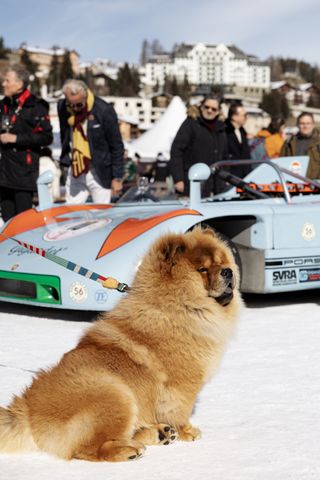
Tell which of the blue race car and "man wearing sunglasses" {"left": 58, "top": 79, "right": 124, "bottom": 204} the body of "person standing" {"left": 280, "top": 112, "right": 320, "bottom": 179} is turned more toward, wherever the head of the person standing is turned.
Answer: the blue race car

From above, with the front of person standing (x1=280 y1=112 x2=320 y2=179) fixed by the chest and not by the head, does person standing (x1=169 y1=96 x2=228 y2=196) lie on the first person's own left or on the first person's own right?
on the first person's own right

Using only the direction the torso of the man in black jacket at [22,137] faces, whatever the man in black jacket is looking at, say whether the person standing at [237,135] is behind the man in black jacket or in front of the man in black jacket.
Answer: behind

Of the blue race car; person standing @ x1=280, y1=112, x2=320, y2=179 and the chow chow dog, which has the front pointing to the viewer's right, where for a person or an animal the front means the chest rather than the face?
the chow chow dog

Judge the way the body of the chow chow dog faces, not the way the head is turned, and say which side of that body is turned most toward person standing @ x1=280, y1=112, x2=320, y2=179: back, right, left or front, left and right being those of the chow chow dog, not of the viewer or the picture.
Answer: left

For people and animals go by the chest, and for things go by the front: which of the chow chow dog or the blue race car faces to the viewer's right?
the chow chow dog

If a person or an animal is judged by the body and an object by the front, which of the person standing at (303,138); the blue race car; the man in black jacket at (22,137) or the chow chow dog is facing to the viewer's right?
the chow chow dog

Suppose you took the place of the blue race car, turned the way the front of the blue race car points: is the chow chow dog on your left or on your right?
on your left

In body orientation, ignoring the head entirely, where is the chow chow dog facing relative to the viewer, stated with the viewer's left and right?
facing to the right of the viewer
